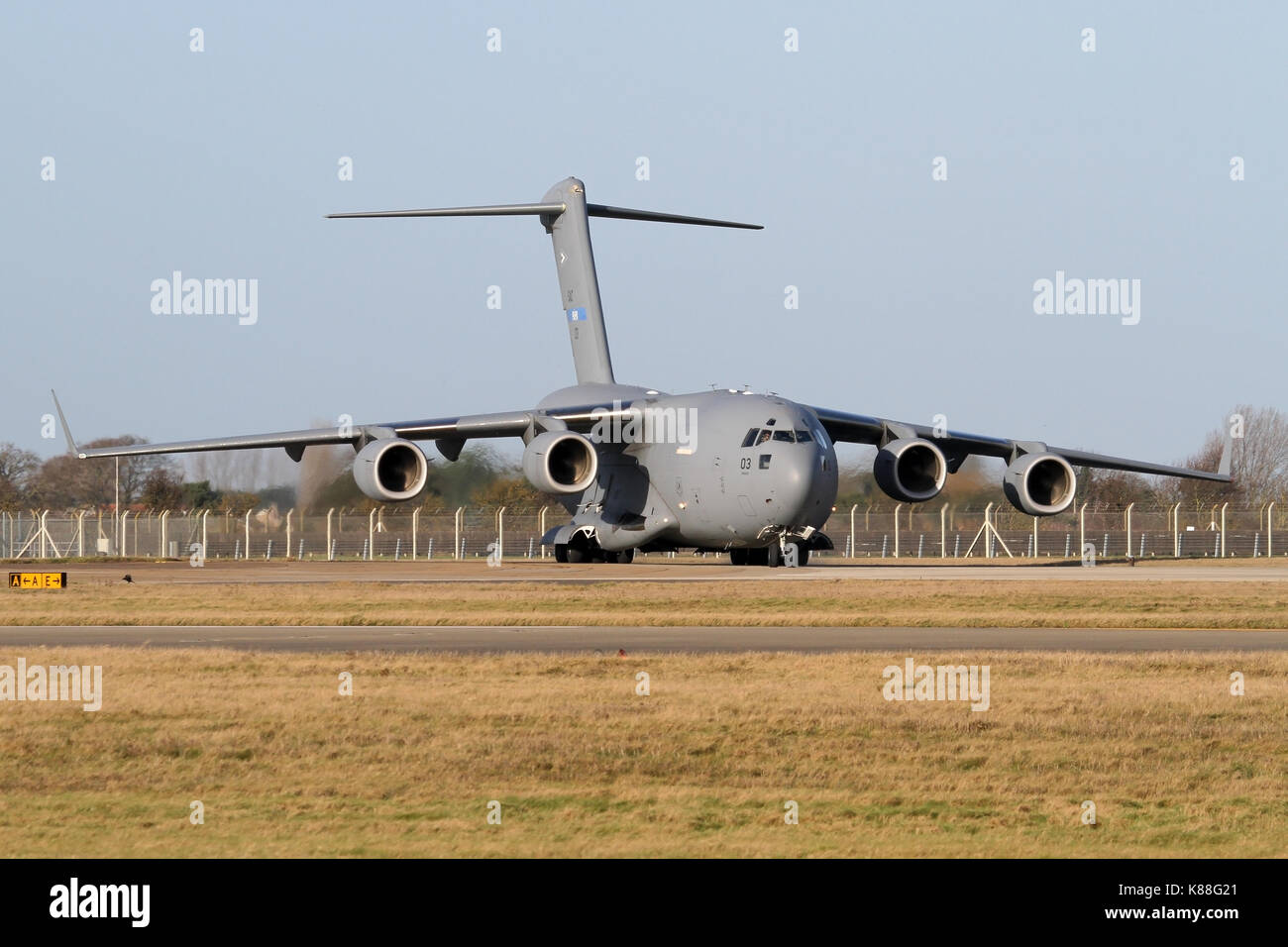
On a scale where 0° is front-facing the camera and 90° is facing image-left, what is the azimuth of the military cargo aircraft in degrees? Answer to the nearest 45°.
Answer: approximately 0°
